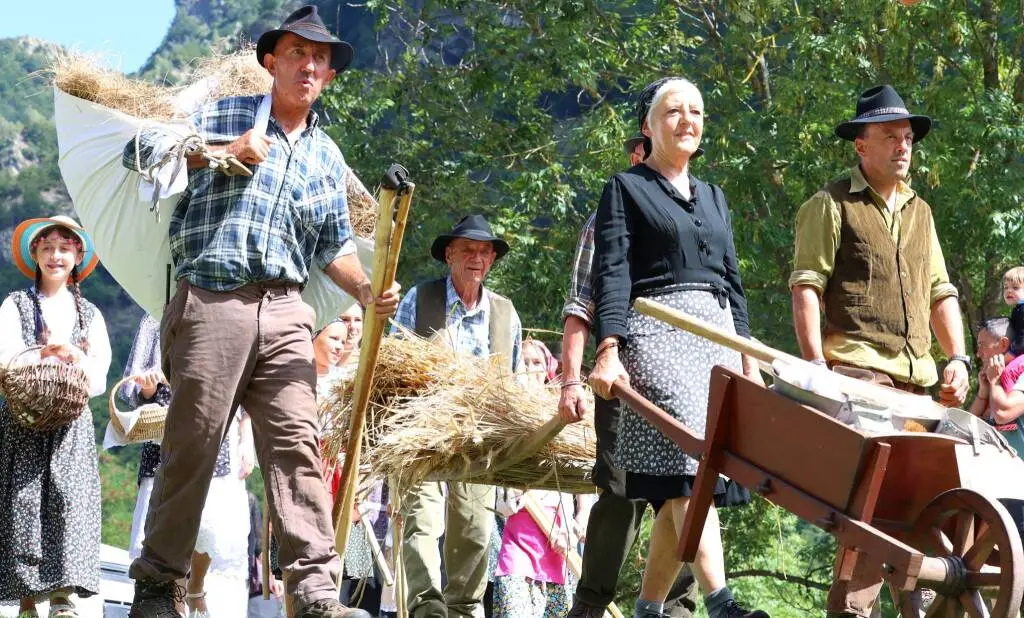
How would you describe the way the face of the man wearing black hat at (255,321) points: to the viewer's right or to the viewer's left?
to the viewer's right

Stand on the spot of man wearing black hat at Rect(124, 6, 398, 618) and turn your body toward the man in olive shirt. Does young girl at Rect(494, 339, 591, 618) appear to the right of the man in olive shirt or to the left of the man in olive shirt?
left

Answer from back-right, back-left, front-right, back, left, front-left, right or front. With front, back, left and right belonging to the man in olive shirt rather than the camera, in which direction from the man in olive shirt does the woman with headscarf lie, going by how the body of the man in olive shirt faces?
right

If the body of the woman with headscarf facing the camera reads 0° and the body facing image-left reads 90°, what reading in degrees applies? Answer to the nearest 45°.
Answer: approximately 315°

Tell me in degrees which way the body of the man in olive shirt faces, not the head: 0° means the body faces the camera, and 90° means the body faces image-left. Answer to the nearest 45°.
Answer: approximately 315°

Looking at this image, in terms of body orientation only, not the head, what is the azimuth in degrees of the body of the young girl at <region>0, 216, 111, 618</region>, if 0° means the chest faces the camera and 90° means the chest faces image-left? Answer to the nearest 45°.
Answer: approximately 0°
